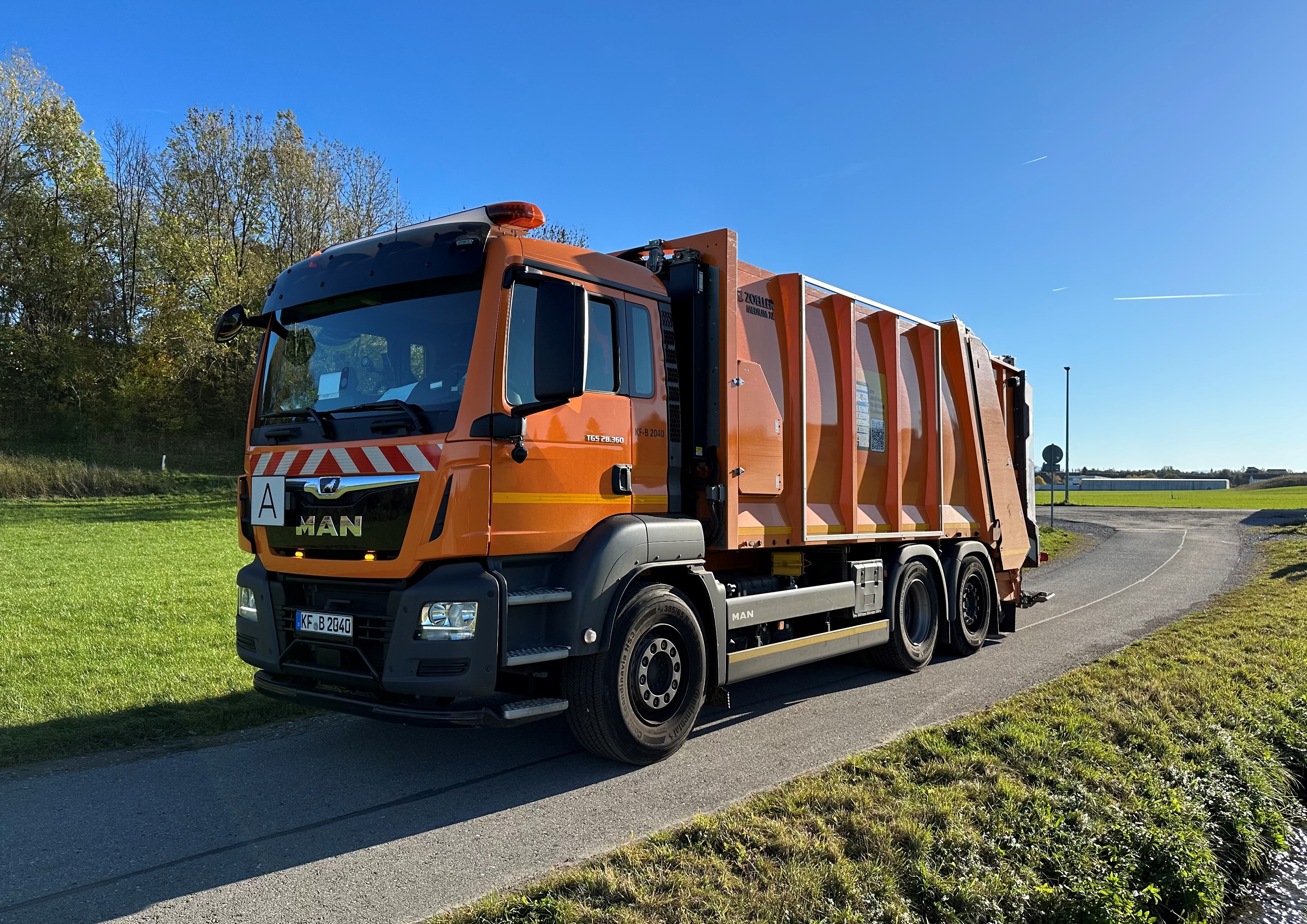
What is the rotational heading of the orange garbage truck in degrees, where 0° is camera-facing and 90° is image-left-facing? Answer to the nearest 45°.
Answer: approximately 45°
